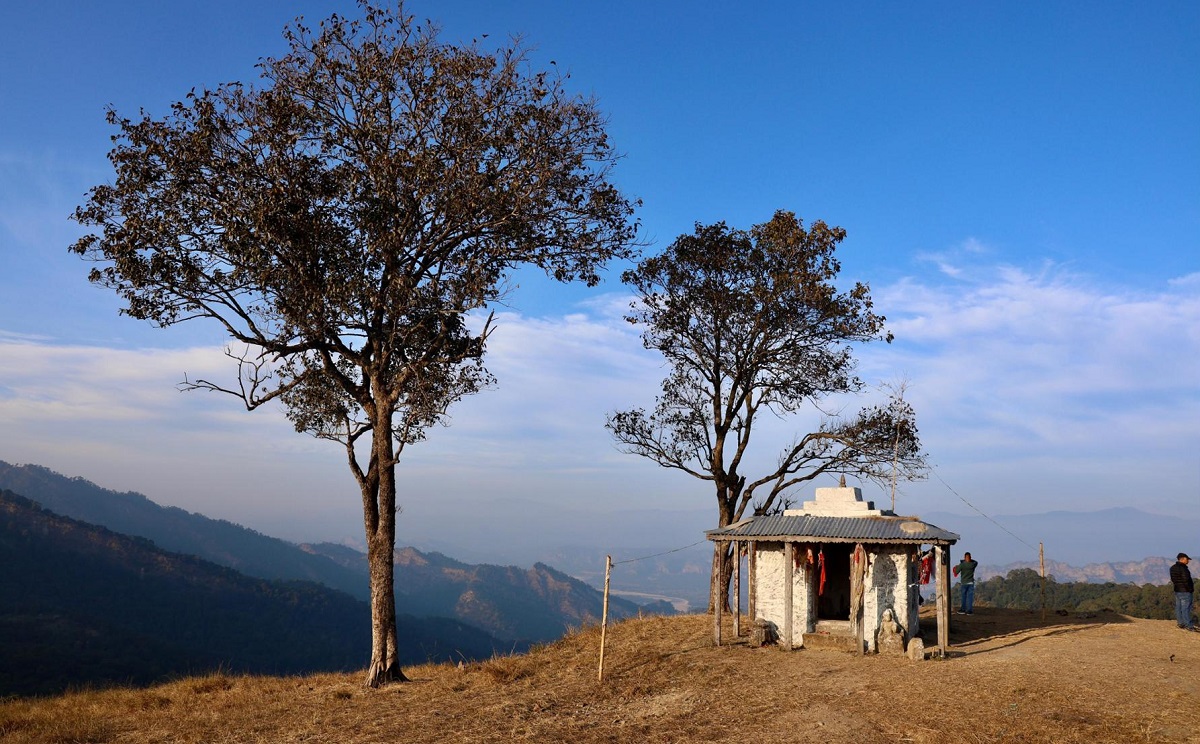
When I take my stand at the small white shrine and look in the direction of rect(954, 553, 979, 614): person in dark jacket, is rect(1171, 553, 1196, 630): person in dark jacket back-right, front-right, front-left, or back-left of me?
front-right

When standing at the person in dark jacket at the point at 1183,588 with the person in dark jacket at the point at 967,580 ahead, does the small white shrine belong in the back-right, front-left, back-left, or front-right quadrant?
front-left

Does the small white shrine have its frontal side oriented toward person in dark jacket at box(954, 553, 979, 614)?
no

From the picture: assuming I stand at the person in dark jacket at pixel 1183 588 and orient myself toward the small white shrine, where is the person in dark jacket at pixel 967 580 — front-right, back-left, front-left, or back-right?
front-right

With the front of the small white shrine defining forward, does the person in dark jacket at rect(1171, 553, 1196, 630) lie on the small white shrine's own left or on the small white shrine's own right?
on the small white shrine's own left

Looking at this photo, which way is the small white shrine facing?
toward the camera
